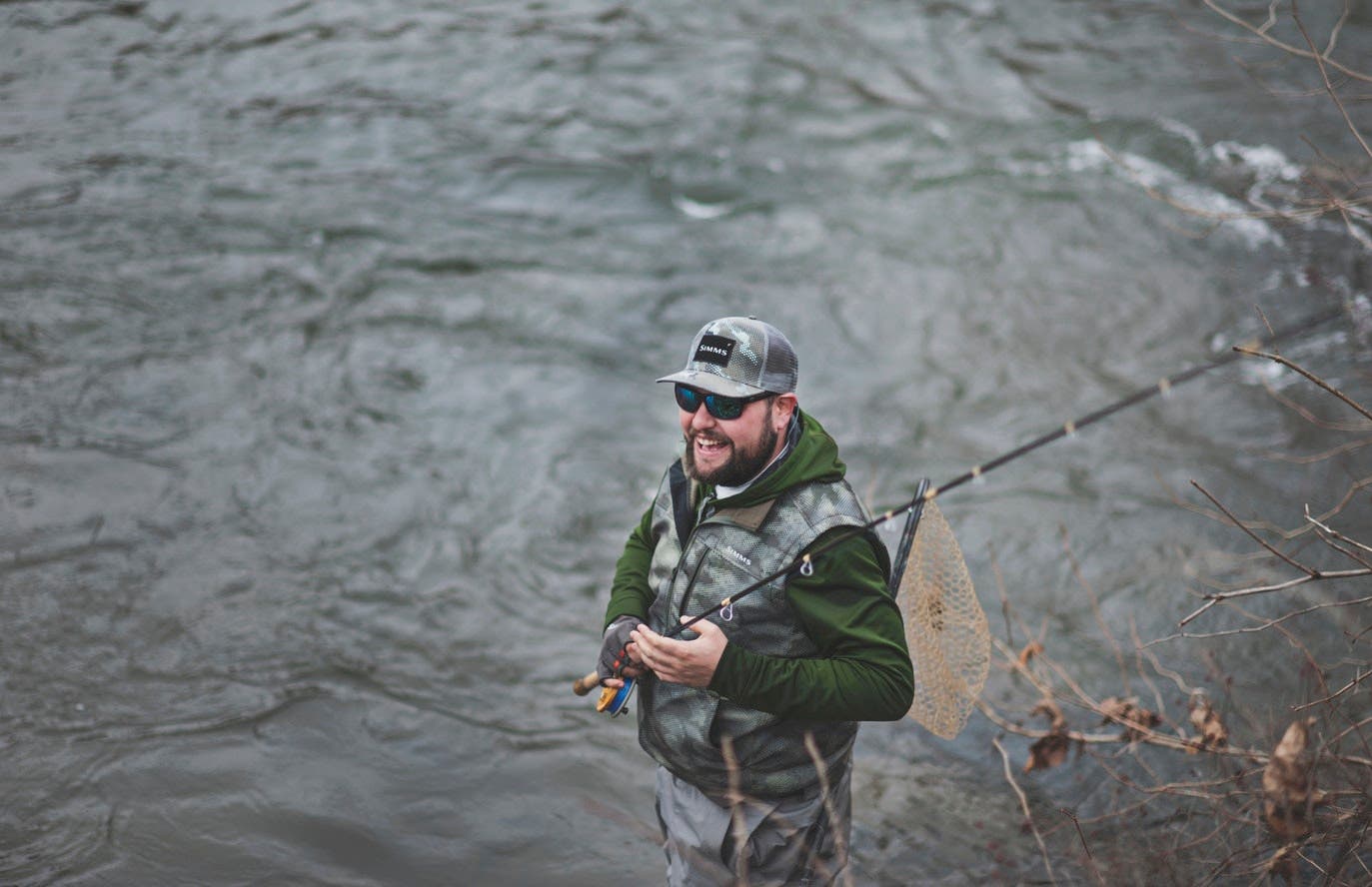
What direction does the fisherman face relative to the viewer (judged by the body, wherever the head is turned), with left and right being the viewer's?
facing the viewer and to the left of the viewer
